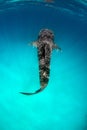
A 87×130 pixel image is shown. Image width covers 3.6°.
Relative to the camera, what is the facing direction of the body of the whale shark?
away from the camera
